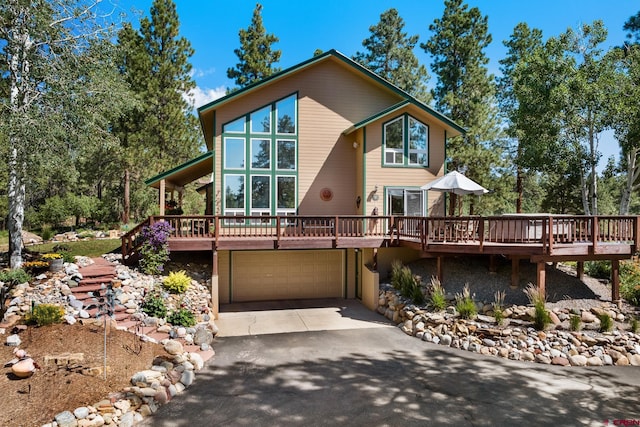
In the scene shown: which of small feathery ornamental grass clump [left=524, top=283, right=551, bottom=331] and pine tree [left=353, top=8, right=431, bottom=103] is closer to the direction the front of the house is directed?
the small feathery ornamental grass clump

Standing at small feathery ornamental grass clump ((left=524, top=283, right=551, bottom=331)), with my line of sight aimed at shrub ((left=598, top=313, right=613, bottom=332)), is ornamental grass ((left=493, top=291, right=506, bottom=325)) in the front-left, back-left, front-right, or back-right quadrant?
back-left

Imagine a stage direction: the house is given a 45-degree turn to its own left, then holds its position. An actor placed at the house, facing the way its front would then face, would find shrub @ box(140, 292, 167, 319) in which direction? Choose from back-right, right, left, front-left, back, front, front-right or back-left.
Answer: right

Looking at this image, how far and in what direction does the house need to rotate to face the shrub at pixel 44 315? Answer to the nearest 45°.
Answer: approximately 45° to its right

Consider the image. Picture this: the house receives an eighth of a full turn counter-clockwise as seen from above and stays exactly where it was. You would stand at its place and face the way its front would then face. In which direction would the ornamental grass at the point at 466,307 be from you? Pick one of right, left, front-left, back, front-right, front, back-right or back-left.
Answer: front

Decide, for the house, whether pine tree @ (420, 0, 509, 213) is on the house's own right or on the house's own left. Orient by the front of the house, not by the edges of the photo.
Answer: on the house's own left

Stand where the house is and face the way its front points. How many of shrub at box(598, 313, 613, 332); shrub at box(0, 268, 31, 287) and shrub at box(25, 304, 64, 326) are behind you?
0

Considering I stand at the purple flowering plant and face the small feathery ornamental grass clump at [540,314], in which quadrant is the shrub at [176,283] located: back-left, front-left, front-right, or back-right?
front-right

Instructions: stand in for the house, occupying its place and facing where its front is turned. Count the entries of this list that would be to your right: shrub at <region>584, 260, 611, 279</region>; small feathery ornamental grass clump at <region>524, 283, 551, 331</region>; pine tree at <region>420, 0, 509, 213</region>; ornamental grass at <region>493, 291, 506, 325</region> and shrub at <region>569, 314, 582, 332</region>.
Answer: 0

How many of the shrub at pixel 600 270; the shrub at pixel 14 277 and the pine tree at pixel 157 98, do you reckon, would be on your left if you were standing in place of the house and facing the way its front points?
1

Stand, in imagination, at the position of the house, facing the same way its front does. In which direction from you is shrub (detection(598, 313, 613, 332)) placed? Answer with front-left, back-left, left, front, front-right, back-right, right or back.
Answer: front-left

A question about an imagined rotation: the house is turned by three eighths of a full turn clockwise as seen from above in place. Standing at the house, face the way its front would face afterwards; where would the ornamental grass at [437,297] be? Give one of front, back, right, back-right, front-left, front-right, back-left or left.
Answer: back

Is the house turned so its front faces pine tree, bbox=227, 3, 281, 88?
no

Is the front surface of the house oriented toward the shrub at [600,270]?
no

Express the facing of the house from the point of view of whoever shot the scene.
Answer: facing the viewer
